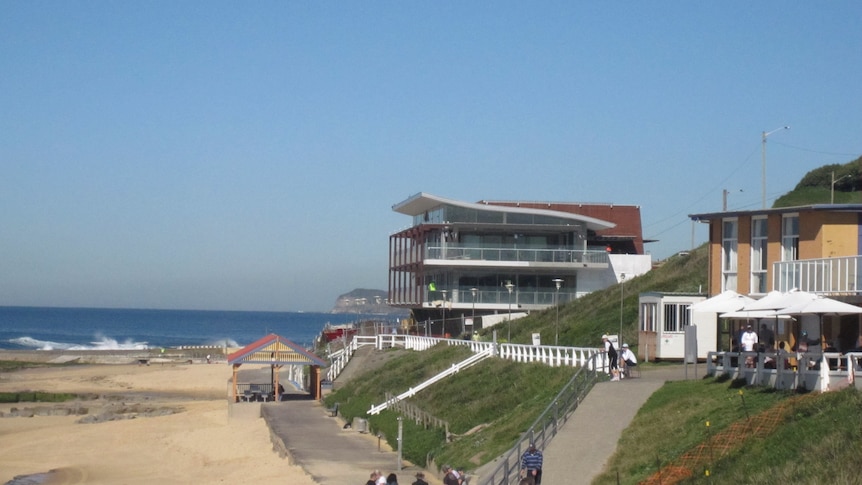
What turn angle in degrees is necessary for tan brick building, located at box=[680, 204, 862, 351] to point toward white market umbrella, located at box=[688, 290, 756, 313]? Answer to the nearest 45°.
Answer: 0° — it already faces it

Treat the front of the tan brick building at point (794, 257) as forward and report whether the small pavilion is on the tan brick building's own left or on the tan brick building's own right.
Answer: on the tan brick building's own right

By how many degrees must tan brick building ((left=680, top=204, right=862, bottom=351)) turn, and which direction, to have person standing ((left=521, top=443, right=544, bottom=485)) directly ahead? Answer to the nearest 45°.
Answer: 0° — it already faces them

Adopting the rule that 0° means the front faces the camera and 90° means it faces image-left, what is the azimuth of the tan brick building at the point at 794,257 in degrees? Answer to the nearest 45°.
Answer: approximately 45°
